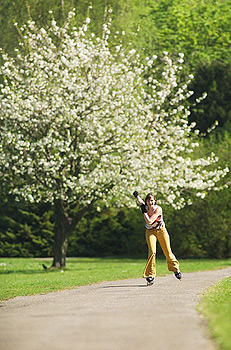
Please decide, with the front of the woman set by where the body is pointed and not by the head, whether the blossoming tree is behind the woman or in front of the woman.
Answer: behind

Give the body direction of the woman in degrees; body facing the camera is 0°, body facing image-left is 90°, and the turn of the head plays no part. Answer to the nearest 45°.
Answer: approximately 0°
